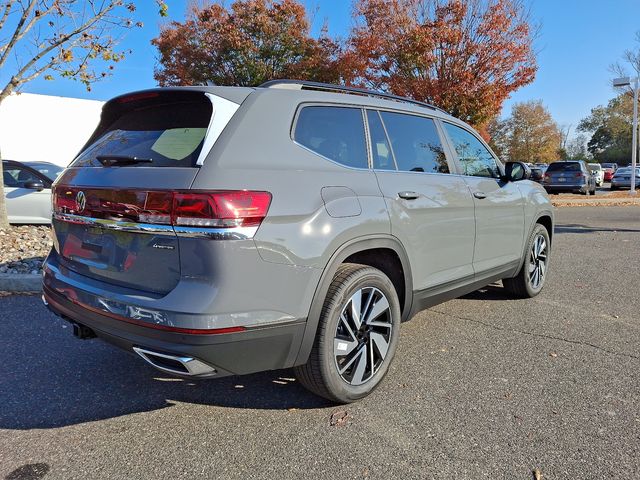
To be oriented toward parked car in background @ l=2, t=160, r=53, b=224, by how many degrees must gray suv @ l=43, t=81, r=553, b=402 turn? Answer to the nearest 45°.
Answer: approximately 90° to its left

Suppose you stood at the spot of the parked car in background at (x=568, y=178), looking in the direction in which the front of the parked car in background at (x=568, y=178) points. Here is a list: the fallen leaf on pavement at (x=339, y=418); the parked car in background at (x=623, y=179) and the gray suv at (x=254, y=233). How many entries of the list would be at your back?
2

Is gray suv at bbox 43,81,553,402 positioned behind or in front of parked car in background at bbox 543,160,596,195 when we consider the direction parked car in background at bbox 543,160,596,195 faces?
behind

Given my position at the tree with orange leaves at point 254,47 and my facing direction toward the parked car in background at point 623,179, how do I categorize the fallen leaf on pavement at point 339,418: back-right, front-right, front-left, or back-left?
back-right

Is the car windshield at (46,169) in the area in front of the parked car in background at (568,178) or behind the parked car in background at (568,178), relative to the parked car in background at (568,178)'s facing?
behind

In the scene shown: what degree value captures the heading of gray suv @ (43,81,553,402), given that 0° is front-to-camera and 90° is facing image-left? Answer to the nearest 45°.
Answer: approximately 225°

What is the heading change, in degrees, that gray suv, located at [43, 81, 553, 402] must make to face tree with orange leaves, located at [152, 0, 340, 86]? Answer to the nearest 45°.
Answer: approximately 45° to its left

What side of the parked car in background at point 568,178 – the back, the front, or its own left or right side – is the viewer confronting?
back

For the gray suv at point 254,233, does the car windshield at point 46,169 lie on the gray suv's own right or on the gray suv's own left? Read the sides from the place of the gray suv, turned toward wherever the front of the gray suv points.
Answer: on the gray suv's own left
